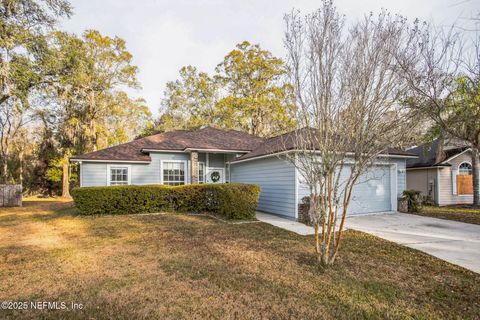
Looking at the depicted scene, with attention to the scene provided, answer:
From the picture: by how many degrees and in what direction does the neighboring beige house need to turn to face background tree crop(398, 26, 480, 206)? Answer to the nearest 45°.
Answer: approximately 45° to its right

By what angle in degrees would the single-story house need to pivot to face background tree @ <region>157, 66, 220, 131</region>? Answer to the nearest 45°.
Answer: approximately 180°

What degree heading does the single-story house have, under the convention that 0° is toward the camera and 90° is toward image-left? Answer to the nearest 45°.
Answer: approximately 0°

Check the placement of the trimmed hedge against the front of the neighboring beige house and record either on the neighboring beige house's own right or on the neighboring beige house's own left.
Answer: on the neighboring beige house's own right

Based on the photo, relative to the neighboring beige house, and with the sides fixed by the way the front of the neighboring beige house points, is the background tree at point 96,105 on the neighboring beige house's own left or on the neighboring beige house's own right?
on the neighboring beige house's own right

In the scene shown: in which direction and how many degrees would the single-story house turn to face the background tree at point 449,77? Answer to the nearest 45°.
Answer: approximately 45° to its left

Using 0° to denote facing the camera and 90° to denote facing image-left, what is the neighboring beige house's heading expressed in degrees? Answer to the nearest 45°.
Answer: approximately 315°
